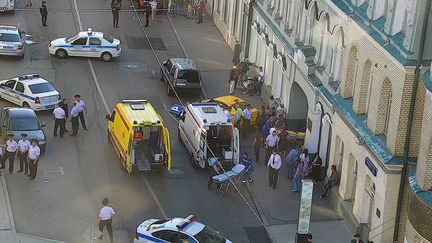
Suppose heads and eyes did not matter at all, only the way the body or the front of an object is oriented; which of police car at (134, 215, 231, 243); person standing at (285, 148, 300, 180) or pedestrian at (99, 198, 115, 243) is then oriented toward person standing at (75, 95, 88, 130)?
the pedestrian

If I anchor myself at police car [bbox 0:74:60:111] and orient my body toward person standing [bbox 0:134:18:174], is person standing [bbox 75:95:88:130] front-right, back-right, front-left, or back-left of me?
front-left

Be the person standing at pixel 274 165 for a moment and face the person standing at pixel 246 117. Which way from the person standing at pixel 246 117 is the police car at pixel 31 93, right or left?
left

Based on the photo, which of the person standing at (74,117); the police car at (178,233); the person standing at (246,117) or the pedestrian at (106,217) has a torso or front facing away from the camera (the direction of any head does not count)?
the pedestrian

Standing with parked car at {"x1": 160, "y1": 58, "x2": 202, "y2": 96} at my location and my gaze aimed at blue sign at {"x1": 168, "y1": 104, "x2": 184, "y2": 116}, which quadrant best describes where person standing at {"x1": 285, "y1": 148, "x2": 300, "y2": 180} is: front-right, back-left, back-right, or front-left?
front-left

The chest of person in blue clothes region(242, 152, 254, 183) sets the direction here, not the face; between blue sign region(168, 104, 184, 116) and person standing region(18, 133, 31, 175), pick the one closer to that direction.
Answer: the person standing

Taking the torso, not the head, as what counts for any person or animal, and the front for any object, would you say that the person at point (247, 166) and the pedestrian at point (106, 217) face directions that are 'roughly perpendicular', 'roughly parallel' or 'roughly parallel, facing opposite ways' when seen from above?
roughly perpendicular

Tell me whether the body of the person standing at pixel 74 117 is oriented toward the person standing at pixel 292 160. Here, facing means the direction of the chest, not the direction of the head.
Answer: no

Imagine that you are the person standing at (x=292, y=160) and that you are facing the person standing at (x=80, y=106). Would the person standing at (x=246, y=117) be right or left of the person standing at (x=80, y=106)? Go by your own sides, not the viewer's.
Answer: right

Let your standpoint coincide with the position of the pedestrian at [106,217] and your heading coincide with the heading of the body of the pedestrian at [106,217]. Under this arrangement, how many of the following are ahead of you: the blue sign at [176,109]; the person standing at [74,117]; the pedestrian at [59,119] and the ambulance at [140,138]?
4

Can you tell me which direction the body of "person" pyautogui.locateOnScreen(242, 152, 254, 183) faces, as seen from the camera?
to the viewer's left

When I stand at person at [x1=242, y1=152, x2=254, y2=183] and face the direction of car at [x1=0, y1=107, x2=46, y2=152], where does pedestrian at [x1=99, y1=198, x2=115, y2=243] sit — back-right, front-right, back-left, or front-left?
front-left

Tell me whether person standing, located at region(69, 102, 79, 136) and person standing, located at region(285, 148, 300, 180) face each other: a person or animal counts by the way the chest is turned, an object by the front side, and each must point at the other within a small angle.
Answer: no
